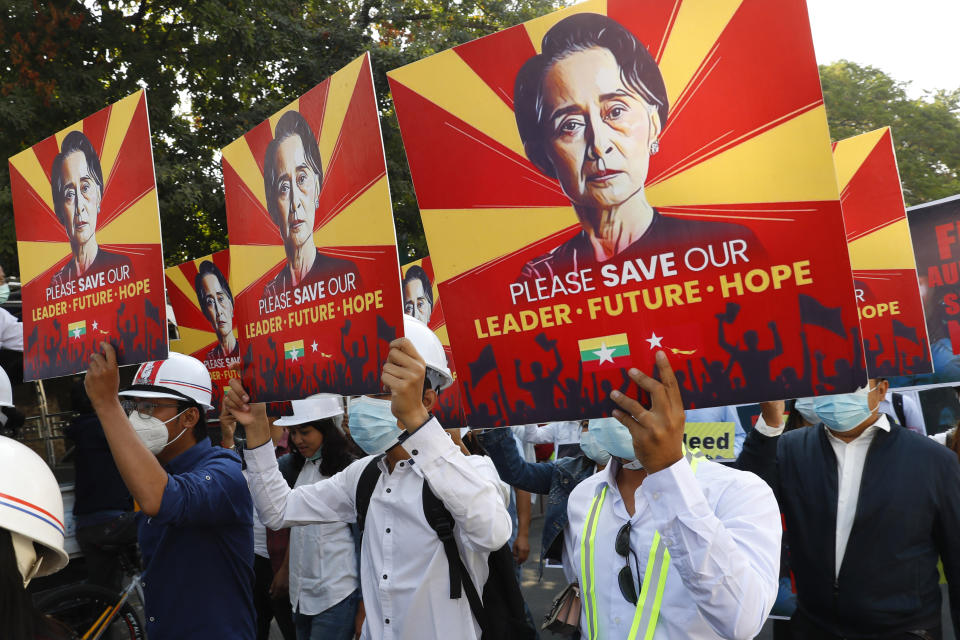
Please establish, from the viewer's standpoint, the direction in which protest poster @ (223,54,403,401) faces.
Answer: facing the viewer and to the left of the viewer

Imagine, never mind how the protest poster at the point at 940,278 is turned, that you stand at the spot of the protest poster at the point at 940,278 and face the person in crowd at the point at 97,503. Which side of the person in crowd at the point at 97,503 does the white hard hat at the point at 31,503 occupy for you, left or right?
left

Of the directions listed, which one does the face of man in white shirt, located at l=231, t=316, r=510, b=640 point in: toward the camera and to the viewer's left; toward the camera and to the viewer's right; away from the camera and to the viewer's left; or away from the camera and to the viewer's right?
toward the camera and to the viewer's left

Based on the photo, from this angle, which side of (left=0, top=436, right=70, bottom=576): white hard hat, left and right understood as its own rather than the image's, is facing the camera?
left

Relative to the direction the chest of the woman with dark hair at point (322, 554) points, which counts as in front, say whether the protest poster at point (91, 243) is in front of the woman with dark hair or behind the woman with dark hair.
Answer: in front

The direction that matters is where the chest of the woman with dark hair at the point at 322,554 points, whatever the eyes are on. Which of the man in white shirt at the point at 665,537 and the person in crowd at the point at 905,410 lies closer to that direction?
the man in white shirt

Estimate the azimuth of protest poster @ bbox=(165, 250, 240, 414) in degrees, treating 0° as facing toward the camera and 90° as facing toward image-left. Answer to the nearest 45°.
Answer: approximately 45°

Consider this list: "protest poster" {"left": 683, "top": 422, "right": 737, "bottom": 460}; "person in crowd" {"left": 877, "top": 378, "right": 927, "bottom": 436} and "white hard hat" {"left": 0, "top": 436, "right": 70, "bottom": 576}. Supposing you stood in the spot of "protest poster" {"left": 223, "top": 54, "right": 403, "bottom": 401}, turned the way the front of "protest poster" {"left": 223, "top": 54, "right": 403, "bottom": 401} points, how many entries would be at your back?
2

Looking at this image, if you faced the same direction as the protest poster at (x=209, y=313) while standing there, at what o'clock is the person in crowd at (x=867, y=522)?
The person in crowd is roughly at 9 o'clock from the protest poster.

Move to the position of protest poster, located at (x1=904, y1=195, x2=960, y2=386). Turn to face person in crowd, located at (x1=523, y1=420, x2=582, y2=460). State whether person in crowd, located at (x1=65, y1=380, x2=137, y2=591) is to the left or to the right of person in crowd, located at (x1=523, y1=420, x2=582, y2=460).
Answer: left
